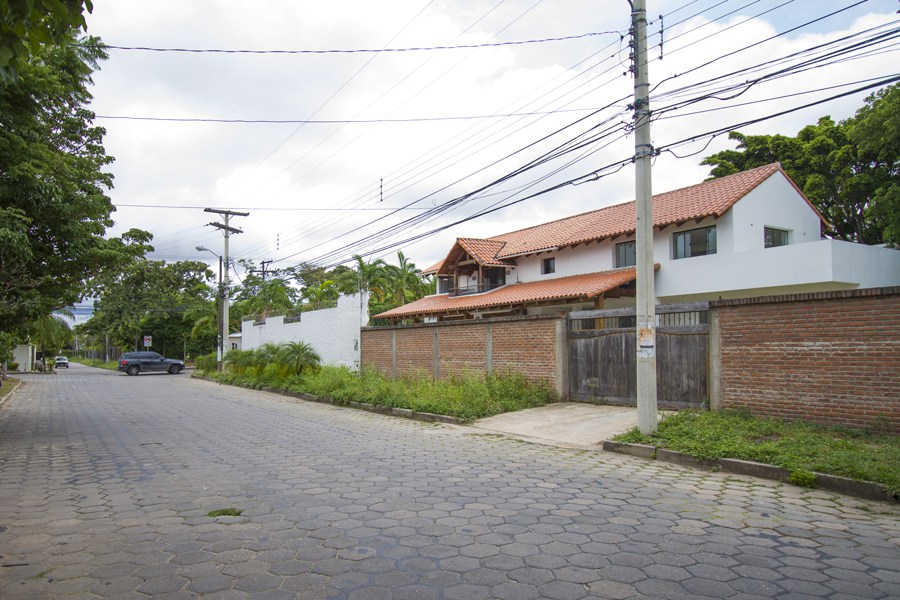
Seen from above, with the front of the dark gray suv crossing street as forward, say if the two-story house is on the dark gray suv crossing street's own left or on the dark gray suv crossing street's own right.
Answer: on the dark gray suv crossing street's own right

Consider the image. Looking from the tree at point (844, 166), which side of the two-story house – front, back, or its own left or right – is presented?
back

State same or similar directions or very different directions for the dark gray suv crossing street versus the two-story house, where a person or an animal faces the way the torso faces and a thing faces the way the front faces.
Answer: very different directions

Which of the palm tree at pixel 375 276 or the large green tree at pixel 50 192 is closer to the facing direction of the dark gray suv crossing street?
the palm tree

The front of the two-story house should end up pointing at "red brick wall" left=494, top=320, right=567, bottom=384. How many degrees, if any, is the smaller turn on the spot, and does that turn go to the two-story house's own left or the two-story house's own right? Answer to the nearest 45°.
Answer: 0° — it already faces it

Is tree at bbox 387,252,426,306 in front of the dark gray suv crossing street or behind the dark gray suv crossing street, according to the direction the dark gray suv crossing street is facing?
in front

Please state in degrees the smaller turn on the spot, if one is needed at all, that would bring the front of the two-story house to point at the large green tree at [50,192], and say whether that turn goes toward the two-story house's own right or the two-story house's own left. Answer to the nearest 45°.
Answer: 0° — it already faces it

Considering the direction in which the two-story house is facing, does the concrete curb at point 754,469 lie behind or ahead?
ahead

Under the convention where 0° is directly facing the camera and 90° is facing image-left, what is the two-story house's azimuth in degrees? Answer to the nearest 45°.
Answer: approximately 45°

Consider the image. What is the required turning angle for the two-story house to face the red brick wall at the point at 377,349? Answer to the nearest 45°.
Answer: approximately 45° to its right

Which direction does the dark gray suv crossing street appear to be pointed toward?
to the viewer's right
